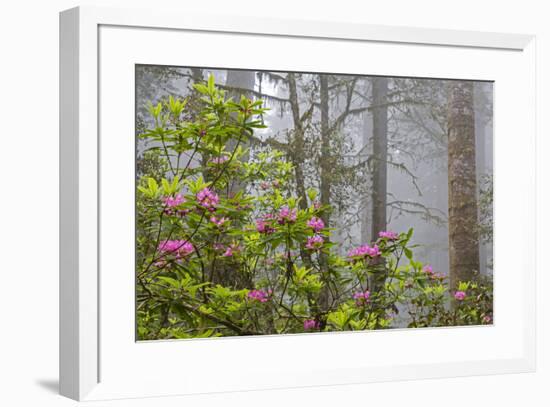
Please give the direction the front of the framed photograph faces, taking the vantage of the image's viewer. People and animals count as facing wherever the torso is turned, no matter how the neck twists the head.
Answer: facing the viewer and to the right of the viewer
